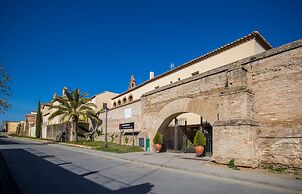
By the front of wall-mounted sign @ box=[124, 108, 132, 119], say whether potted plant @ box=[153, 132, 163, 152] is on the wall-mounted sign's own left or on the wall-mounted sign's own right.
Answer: on the wall-mounted sign's own left

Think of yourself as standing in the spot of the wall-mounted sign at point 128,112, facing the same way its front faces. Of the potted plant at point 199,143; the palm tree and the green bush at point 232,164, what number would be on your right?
1

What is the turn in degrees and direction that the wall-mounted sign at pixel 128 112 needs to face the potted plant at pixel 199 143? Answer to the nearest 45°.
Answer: approximately 45° to its left

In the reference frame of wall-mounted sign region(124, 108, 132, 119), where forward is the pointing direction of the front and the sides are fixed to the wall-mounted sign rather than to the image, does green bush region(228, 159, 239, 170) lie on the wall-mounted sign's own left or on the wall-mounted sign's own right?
on the wall-mounted sign's own left

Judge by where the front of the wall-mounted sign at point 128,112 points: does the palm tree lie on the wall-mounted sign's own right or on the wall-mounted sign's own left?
on the wall-mounted sign's own right

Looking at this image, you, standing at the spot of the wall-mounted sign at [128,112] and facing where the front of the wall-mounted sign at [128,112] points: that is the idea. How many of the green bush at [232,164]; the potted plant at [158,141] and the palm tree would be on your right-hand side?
1

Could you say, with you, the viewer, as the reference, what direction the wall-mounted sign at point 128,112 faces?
facing the viewer and to the left of the viewer

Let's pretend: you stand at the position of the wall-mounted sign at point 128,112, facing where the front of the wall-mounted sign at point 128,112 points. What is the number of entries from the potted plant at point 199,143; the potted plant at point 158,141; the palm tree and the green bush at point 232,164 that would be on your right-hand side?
1
